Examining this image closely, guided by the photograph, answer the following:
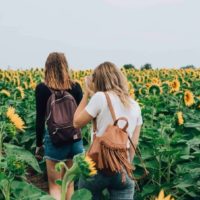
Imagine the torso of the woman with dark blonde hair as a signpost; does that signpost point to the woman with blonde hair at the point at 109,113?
no

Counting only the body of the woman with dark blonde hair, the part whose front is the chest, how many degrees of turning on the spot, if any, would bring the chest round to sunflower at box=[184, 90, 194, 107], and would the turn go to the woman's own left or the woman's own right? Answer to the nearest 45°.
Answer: approximately 45° to the woman's own right

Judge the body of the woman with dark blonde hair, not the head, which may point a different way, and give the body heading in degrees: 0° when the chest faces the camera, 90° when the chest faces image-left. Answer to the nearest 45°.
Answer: approximately 180°

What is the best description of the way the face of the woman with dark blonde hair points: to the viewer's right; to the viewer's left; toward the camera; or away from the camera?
away from the camera

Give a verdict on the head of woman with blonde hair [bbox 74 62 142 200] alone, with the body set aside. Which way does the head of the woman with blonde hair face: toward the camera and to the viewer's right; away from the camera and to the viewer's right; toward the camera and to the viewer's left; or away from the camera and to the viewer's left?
away from the camera and to the viewer's left
